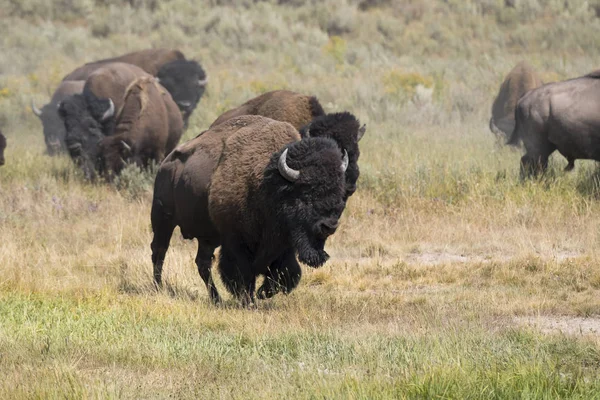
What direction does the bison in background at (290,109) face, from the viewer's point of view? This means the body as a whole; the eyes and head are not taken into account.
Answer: to the viewer's right

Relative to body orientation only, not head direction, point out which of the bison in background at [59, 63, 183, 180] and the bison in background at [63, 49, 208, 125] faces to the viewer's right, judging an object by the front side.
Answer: the bison in background at [63, 49, 208, 125]

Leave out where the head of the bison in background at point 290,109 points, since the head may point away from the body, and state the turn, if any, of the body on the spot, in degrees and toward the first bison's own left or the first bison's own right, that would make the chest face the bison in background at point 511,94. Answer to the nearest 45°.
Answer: approximately 45° to the first bison's own left

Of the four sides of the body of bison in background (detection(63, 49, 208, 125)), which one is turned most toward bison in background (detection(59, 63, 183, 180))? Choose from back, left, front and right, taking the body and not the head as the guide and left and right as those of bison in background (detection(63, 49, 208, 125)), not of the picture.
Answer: right

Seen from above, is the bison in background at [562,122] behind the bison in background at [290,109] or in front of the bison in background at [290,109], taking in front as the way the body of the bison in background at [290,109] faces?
in front

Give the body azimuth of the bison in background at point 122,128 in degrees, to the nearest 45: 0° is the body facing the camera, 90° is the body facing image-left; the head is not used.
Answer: approximately 45°

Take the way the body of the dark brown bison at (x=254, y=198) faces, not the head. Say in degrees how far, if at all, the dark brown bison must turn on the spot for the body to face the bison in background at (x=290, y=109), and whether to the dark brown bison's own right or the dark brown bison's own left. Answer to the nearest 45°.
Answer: approximately 135° to the dark brown bison's own left

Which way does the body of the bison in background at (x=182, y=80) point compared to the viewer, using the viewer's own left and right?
facing to the right of the viewer
